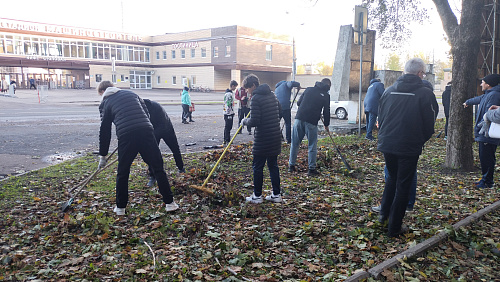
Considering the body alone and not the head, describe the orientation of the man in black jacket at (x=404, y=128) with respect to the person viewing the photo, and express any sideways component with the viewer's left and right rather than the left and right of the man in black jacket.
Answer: facing away from the viewer and to the right of the viewer

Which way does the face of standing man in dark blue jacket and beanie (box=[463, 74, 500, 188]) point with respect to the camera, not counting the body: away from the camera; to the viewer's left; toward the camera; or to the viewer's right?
to the viewer's left

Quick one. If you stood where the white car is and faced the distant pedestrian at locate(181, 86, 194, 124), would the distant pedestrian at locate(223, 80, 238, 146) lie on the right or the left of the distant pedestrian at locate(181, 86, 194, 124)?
left

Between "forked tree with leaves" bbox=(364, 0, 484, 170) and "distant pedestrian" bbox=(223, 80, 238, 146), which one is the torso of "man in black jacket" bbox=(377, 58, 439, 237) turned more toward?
the forked tree with leaves

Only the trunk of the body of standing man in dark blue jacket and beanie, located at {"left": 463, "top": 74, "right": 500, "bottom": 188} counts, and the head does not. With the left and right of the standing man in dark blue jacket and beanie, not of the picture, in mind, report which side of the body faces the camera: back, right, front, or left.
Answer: left

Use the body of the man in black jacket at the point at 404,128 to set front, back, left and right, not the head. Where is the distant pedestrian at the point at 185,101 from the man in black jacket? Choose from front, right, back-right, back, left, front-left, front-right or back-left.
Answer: left

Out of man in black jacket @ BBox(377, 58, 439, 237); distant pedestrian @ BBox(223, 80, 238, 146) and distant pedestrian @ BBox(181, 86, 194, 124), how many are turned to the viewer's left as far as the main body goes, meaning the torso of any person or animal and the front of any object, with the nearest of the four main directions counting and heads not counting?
0

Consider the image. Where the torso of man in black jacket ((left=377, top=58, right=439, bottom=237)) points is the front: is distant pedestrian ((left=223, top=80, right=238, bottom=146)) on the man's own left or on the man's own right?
on the man's own left
